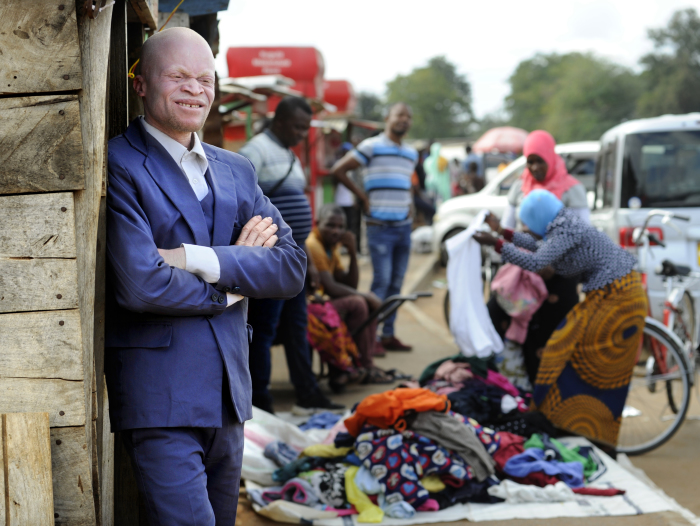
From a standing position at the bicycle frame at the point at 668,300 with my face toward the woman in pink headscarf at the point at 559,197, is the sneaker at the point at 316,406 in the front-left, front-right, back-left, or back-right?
front-left

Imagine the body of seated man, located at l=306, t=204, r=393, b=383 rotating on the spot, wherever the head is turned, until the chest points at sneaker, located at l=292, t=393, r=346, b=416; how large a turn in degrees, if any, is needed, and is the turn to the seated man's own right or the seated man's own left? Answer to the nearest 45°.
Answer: approximately 45° to the seated man's own right

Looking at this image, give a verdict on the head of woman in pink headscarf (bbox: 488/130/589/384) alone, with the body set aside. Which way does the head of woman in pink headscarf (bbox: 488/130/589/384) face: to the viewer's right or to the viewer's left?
to the viewer's left

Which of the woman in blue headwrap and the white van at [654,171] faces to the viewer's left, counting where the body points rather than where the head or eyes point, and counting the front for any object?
the woman in blue headwrap

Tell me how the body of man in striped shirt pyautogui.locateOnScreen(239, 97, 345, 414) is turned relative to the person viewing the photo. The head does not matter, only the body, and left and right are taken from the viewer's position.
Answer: facing the viewer and to the right of the viewer

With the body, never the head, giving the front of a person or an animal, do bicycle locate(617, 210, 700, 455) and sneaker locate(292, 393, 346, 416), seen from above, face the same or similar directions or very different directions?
very different directions

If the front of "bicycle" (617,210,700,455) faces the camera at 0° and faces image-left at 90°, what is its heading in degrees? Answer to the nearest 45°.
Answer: approximately 45°

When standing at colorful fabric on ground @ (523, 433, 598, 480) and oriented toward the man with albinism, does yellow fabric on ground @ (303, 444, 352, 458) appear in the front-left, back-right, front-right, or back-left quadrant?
front-right

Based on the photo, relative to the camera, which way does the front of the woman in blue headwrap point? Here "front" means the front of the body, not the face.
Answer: to the viewer's left

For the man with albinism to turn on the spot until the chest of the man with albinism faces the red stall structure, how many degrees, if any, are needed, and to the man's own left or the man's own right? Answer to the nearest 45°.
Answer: approximately 135° to the man's own left
